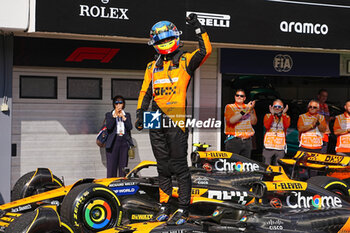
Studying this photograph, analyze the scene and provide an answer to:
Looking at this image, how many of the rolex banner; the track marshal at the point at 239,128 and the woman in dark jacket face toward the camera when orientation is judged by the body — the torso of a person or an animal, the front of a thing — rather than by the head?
3

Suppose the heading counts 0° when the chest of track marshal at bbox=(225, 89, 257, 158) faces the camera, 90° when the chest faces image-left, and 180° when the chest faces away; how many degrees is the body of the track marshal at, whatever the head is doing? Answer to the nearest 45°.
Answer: approximately 0°

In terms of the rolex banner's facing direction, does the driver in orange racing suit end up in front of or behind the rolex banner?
in front

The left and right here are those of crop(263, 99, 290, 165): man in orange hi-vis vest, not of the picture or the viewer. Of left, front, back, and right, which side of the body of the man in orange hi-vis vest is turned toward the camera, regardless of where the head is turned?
front

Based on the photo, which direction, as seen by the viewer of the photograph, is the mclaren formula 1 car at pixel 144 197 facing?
facing the viewer and to the left of the viewer

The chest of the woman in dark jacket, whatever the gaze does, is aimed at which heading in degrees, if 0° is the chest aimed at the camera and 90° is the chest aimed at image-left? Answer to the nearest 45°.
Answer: approximately 0°

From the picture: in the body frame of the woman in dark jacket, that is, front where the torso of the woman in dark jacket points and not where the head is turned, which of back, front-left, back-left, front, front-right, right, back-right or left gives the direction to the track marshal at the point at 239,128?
left

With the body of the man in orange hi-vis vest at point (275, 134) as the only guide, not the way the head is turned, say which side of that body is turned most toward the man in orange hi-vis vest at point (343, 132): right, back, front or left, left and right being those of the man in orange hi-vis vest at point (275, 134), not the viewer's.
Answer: left

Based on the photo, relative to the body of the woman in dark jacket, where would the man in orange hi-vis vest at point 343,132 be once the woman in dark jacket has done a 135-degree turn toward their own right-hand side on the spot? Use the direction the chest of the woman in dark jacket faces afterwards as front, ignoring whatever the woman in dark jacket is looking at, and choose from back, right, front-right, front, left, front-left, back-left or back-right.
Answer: back-right
